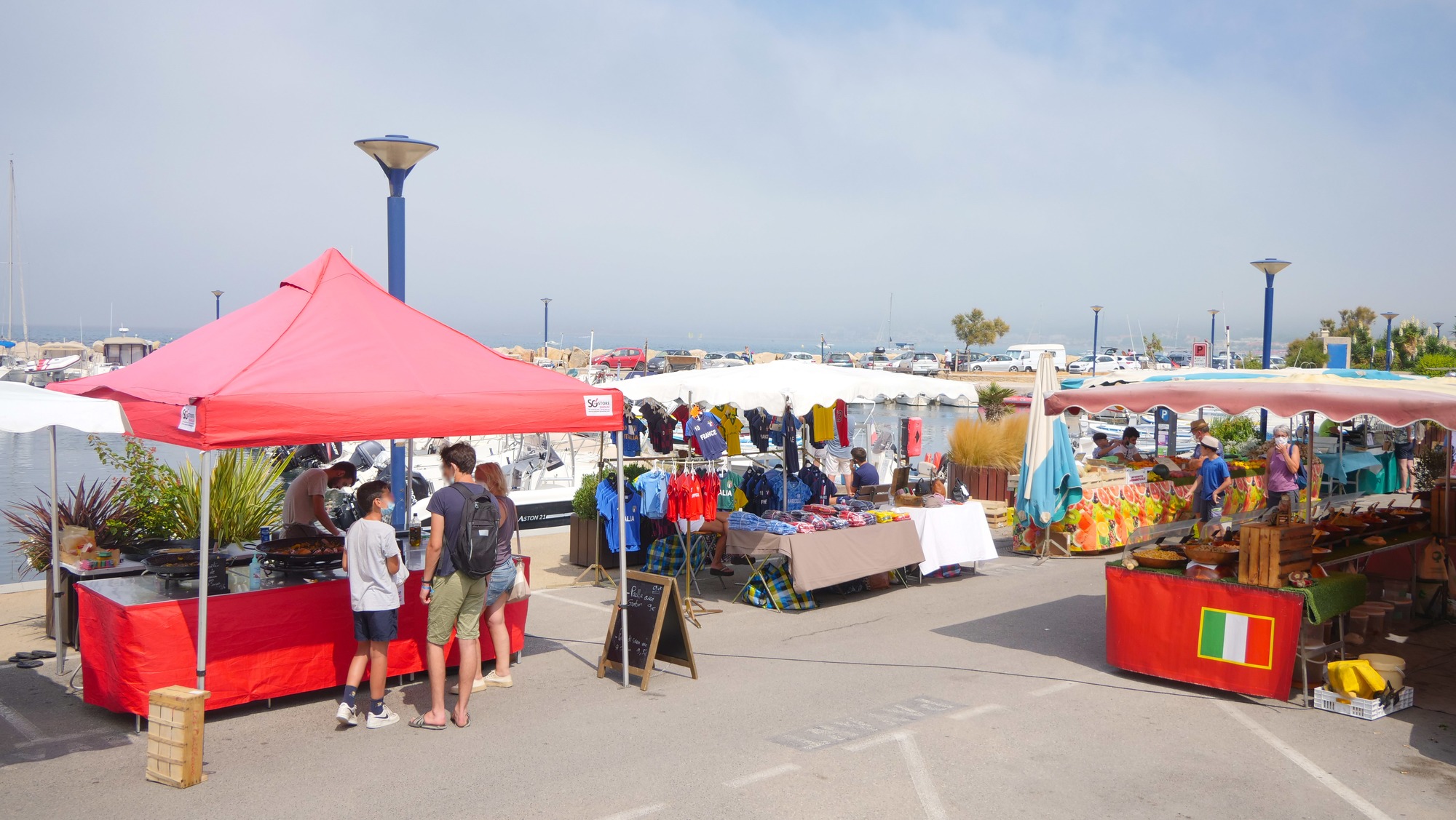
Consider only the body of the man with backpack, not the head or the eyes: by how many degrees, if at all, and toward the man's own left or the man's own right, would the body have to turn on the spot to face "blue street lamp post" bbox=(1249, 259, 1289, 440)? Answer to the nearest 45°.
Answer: approximately 90° to the man's own right

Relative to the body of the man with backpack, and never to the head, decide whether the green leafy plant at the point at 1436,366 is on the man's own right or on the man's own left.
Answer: on the man's own right

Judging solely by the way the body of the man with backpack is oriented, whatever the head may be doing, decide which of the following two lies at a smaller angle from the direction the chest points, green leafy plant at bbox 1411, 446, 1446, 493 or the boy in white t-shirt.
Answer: the boy in white t-shirt

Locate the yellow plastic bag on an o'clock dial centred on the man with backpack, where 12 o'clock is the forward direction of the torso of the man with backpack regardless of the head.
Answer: The yellow plastic bag is roughly at 5 o'clock from the man with backpack.

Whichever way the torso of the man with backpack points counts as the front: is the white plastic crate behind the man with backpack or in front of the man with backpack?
behind

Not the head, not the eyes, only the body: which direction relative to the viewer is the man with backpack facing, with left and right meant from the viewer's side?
facing away from the viewer and to the left of the viewer

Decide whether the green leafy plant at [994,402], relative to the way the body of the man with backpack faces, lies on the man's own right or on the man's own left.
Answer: on the man's own right

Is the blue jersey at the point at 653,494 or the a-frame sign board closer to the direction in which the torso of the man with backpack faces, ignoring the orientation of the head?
the blue jersey

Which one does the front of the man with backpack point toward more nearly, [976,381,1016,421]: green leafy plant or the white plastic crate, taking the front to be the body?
the green leafy plant

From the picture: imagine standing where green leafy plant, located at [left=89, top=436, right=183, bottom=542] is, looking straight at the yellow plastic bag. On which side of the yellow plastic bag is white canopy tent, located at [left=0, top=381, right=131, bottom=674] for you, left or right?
right

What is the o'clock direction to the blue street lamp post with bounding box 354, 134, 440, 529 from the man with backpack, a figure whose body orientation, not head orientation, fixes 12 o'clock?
The blue street lamp post is roughly at 1 o'clock from the man with backpack.

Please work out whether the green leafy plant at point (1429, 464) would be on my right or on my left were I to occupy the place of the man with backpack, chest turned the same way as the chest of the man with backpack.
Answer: on my right

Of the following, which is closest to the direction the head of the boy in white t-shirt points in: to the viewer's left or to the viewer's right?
to the viewer's right

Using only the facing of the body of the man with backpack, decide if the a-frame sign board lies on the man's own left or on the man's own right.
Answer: on the man's own right
